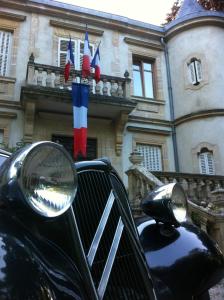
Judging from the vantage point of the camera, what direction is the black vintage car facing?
facing the viewer and to the right of the viewer

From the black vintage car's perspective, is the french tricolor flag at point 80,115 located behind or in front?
behind

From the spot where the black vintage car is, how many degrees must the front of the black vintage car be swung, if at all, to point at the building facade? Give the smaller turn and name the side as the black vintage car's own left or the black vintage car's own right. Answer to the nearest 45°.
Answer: approximately 135° to the black vintage car's own left
